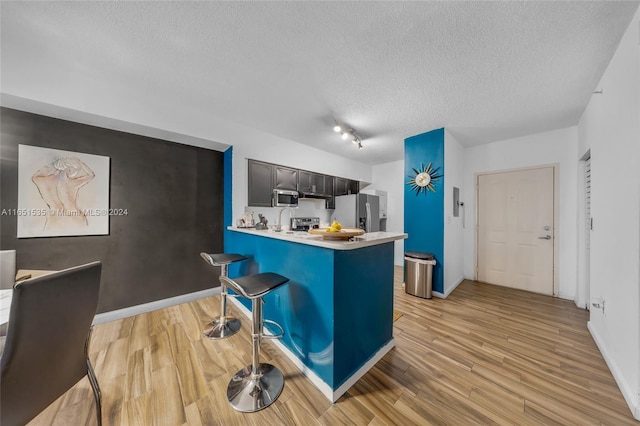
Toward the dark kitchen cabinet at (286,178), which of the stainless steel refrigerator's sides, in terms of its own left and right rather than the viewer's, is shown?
right

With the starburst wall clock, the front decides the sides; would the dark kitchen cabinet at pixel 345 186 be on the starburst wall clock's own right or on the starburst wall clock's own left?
on the starburst wall clock's own right

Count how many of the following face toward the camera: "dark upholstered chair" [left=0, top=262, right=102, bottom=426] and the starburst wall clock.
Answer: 1

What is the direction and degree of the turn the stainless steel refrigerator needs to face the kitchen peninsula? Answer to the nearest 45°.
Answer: approximately 45° to its right

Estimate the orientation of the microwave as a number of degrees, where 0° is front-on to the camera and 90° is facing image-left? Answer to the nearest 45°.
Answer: approximately 315°

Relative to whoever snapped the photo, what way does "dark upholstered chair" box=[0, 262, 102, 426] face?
facing away from the viewer and to the left of the viewer

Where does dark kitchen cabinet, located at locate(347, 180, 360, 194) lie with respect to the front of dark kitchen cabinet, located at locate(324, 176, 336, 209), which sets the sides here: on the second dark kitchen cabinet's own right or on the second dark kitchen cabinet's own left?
on the second dark kitchen cabinet's own left
